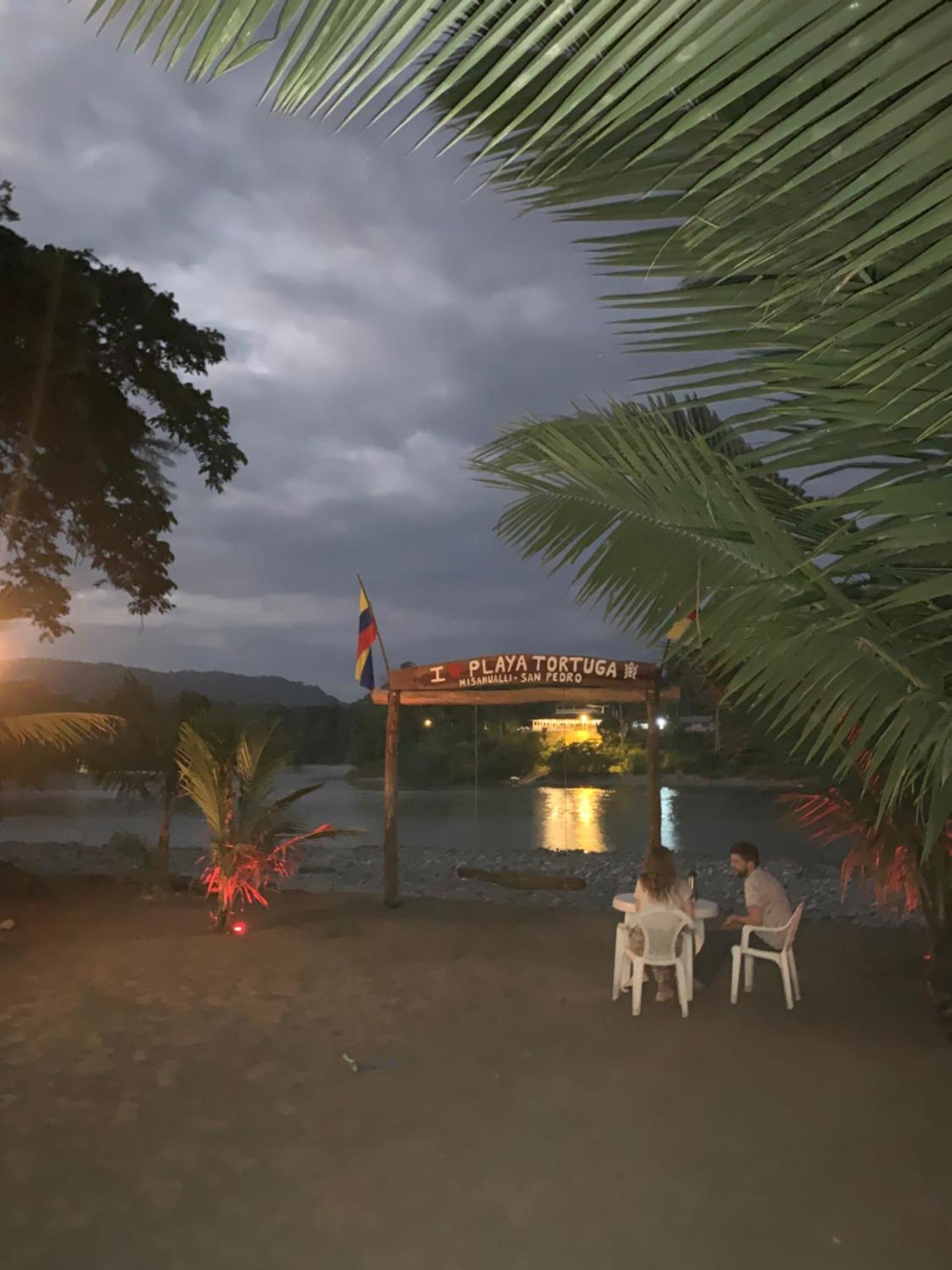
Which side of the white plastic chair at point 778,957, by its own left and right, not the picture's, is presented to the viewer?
left

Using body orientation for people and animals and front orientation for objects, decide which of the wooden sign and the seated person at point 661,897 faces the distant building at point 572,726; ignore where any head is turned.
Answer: the seated person

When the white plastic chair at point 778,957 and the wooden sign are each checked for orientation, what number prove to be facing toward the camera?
1

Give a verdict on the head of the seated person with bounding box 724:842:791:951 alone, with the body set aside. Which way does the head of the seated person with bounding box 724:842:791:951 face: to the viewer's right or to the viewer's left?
to the viewer's left

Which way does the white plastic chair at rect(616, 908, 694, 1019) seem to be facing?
away from the camera

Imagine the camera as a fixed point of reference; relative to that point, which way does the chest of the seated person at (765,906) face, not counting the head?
to the viewer's left

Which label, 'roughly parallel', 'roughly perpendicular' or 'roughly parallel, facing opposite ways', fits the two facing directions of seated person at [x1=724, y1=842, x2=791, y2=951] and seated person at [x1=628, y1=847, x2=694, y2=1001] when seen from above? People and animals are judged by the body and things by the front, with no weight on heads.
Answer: roughly perpendicular

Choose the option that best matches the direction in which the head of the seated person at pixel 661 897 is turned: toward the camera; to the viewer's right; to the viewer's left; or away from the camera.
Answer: away from the camera

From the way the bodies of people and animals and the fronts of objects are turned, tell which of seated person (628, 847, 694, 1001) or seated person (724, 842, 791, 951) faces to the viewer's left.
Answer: seated person (724, 842, 791, 951)

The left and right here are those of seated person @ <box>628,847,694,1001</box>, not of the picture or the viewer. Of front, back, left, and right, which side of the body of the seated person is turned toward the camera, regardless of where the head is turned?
back

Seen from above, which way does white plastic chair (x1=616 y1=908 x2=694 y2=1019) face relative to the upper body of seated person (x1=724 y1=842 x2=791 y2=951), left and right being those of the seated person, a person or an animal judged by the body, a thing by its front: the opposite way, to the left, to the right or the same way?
to the right
